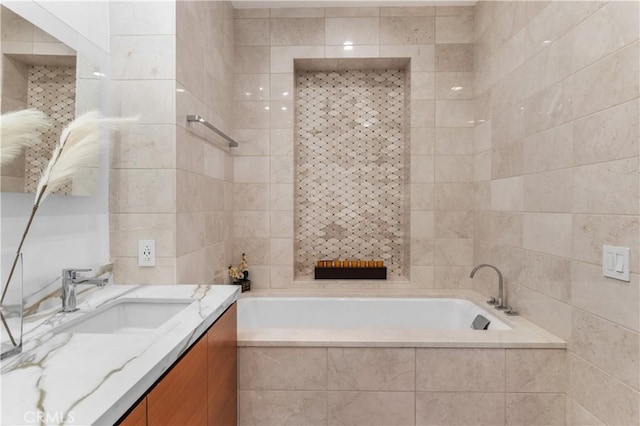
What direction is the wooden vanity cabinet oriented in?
to the viewer's right

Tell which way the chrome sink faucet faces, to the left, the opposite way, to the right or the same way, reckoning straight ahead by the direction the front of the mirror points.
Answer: the same way

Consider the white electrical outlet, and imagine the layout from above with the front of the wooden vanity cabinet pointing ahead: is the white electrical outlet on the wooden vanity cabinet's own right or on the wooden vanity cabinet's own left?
on the wooden vanity cabinet's own left

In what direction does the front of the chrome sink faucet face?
to the viewer's right

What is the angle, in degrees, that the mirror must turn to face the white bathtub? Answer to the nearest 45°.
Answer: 0° — it already faces it

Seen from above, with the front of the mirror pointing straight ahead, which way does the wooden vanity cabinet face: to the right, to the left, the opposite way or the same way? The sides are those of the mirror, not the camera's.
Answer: the same way

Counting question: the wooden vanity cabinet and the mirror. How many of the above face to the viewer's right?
2

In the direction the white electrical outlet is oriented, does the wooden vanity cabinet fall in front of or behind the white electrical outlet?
in front

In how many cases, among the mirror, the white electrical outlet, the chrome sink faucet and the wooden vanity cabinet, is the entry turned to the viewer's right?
3

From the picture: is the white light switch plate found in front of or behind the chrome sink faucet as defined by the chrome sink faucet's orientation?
in front

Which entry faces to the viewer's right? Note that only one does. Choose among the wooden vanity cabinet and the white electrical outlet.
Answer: the wooden vanity cabinet

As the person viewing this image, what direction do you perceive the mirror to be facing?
facing to the right of the viewer
